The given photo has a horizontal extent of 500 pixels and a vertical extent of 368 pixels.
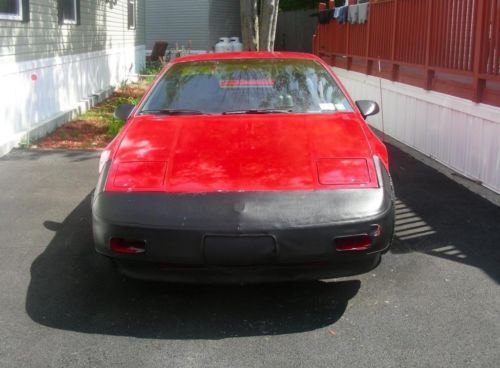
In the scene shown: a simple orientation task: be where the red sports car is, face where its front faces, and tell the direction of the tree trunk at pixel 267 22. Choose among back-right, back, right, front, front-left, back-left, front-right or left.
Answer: back

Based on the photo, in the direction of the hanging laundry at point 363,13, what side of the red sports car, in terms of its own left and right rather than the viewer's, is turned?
back

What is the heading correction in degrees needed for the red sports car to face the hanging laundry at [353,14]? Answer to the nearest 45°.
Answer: approximately 180°

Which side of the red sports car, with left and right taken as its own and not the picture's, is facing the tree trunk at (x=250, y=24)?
back

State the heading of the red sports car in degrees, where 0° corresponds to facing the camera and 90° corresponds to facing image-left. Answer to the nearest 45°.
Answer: approximately 0°

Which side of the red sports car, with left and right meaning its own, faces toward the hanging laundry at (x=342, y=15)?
back
